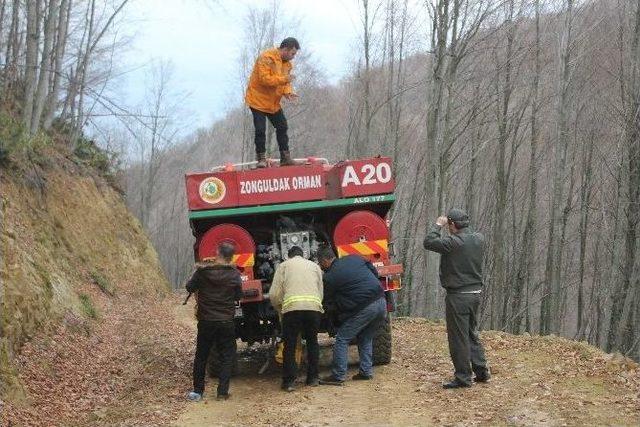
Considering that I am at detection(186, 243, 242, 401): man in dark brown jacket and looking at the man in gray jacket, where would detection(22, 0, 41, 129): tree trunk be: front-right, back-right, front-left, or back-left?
back-left

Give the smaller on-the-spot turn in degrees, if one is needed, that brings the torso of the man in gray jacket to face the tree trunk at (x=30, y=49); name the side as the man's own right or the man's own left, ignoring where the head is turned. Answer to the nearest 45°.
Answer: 0° — they already face it

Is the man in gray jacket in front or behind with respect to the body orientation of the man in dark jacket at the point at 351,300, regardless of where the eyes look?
behind

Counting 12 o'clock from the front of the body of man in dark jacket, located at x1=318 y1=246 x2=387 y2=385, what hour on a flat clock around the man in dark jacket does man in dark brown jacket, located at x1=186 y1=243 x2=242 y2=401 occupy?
The man in dark brown jacket is roughly at 10 o'clock from the man in dark jacket.

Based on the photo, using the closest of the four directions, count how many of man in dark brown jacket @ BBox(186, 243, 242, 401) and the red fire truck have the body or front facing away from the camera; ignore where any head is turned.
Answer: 2

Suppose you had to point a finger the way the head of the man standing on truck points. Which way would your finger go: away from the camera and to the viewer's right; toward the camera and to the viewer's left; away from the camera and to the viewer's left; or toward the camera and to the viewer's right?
toward the camera and to the viewer's right

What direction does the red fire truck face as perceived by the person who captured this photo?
facing away from the viewer

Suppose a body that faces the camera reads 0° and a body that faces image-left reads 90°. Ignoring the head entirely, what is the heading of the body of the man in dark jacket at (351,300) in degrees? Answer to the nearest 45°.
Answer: approximately 135°

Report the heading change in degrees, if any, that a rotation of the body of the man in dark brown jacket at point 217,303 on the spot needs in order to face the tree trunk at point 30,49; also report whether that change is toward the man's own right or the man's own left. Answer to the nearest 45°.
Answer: approximately 45° to the man's own left

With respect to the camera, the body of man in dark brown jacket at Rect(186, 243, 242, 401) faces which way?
away from the camera

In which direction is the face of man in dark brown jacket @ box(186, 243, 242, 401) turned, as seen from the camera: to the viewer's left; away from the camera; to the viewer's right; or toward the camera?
away from the camera
